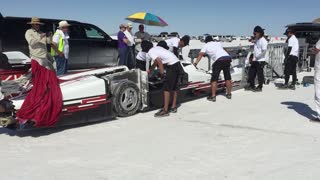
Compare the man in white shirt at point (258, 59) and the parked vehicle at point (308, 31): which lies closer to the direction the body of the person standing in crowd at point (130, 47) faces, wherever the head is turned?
the man in white shirt

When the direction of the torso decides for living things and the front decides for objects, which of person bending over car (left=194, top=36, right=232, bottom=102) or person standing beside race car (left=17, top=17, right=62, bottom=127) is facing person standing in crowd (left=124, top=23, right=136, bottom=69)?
the person bending over car

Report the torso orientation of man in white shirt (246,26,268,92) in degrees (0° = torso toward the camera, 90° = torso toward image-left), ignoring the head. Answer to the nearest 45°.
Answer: approximately 90°

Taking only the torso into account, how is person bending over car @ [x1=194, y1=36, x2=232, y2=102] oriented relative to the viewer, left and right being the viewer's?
facing away from the viewer and to the left of the viewer

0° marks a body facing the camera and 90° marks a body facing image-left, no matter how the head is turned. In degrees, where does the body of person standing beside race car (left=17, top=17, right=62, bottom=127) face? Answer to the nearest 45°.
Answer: approximately 315°

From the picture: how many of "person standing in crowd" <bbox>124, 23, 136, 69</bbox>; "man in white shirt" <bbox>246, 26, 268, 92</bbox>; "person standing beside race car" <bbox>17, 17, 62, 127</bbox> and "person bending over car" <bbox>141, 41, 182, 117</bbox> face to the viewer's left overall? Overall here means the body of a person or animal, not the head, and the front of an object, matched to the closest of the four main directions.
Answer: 2

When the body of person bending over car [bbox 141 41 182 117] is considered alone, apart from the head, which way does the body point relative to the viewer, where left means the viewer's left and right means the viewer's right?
facing to the left of the viewer

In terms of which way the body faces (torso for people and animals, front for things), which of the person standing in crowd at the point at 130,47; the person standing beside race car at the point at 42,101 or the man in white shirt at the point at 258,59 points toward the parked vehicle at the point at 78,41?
the man in white shirt

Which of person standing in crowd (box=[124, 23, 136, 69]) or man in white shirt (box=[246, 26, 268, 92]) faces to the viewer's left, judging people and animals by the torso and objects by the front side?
the man in white shirt

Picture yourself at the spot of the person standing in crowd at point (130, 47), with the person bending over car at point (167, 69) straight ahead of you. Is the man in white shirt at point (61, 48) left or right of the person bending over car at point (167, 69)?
right
